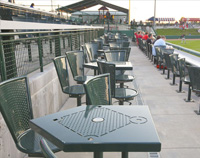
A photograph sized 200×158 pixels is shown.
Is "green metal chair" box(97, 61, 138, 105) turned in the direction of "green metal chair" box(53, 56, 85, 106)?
no

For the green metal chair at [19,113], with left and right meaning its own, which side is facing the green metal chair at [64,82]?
left

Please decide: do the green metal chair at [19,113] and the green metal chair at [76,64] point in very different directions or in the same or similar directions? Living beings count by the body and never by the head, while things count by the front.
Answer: same or similar directions

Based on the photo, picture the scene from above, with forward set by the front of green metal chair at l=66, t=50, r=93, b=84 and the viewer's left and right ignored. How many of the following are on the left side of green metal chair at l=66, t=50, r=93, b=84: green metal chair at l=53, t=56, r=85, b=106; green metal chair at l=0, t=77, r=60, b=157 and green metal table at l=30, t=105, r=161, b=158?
0

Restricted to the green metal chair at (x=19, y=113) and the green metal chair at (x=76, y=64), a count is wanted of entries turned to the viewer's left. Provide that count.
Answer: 0

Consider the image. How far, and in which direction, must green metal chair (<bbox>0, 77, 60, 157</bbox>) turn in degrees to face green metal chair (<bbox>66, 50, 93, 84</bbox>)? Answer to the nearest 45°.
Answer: approximately 90° to its left

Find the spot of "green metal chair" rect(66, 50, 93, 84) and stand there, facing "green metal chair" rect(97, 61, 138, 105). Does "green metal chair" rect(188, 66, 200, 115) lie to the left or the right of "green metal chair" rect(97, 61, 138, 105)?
left

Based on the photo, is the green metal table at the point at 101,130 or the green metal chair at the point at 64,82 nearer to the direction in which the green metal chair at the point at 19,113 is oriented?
the green metal table

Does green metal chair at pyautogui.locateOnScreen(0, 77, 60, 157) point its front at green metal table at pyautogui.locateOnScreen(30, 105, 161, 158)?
yes

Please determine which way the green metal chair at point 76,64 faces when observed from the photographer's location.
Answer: facing the viewer and to the right of the viewer

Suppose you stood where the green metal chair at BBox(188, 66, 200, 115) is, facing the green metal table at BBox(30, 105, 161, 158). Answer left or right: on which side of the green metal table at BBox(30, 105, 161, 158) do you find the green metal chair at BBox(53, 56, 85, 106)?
right

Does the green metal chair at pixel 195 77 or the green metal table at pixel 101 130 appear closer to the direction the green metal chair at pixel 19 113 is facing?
the green metal table
